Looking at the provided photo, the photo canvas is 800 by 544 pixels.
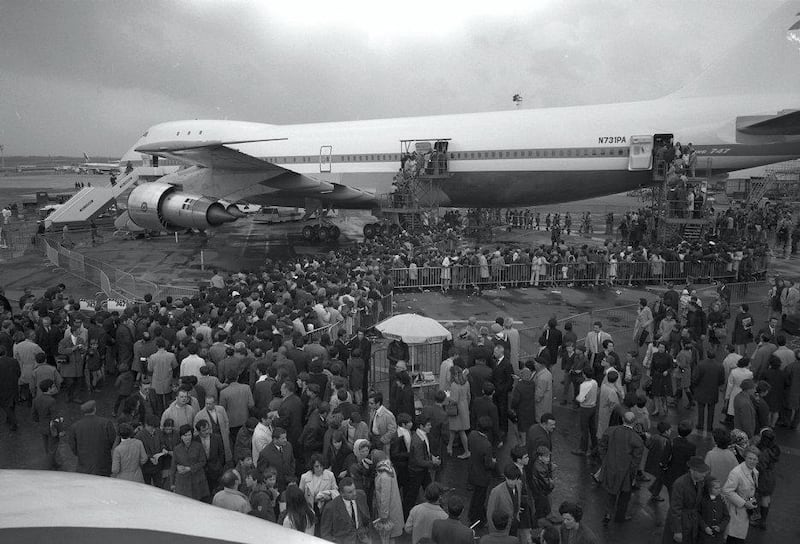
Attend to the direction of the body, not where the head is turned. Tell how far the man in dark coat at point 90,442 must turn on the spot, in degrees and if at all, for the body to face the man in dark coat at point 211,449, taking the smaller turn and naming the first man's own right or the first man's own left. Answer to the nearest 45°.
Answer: approximately 135° to the first man's own right

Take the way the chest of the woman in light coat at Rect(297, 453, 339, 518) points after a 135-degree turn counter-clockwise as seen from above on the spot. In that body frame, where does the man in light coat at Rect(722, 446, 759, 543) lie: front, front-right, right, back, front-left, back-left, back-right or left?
front-right

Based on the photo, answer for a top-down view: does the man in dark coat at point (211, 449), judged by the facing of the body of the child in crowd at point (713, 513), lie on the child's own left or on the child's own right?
on the child's own right

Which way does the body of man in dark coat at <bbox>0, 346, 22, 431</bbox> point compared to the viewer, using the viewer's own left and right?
facing away from the viewer

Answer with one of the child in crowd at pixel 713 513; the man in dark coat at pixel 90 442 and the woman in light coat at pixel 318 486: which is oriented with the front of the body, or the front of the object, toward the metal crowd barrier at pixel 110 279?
the man in dark coat

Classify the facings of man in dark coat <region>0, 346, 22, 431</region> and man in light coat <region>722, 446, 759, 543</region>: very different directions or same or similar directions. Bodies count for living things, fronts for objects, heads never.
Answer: very different directions

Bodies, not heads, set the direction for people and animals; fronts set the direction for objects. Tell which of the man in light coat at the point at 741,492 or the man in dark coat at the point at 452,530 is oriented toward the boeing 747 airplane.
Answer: the man in dark coat

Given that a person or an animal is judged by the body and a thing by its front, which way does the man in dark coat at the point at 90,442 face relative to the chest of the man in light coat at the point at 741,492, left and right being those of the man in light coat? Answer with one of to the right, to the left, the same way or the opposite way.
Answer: the opposite way

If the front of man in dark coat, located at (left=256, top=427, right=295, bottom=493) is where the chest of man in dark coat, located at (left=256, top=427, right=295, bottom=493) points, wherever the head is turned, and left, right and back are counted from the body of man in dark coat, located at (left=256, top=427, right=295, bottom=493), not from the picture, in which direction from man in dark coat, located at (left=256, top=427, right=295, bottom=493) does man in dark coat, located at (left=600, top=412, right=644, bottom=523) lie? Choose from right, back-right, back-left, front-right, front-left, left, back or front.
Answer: front-left

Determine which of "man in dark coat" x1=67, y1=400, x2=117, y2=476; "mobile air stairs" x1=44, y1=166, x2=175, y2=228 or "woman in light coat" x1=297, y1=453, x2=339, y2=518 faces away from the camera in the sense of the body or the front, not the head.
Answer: the man in dark coat

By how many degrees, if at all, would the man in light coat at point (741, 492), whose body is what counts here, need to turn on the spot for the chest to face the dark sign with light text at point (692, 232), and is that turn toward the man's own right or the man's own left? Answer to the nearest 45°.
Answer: approximately 135° to the man's own left

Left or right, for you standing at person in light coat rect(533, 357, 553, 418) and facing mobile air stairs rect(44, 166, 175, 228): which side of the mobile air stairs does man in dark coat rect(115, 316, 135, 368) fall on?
left

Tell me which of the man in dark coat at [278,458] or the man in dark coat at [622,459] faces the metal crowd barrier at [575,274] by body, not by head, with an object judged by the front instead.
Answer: the man in dark coat at [622,459]

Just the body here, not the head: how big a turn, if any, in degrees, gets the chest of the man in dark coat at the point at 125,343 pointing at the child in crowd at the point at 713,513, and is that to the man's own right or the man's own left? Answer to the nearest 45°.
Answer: approximately 135° to the man's own right
